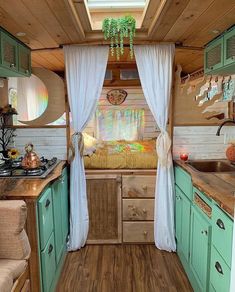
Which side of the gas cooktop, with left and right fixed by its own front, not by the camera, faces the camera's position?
right

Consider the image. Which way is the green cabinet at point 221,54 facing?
to the viewer's left

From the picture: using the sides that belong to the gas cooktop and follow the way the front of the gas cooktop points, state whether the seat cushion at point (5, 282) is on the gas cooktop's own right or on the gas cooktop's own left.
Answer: on the gas cooktop's own right

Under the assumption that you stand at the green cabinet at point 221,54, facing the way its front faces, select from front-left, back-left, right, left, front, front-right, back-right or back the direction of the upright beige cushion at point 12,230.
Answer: front-left

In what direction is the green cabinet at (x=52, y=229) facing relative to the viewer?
to the viewer's right
